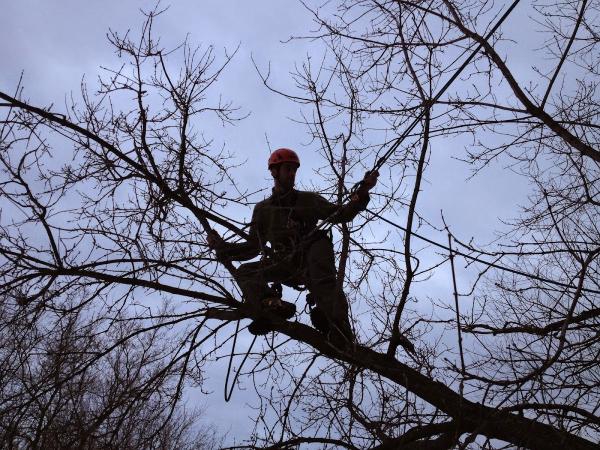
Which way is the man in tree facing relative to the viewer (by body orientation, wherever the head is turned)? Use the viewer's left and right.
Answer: facing the viewer

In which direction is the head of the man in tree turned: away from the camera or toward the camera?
toward the camera
